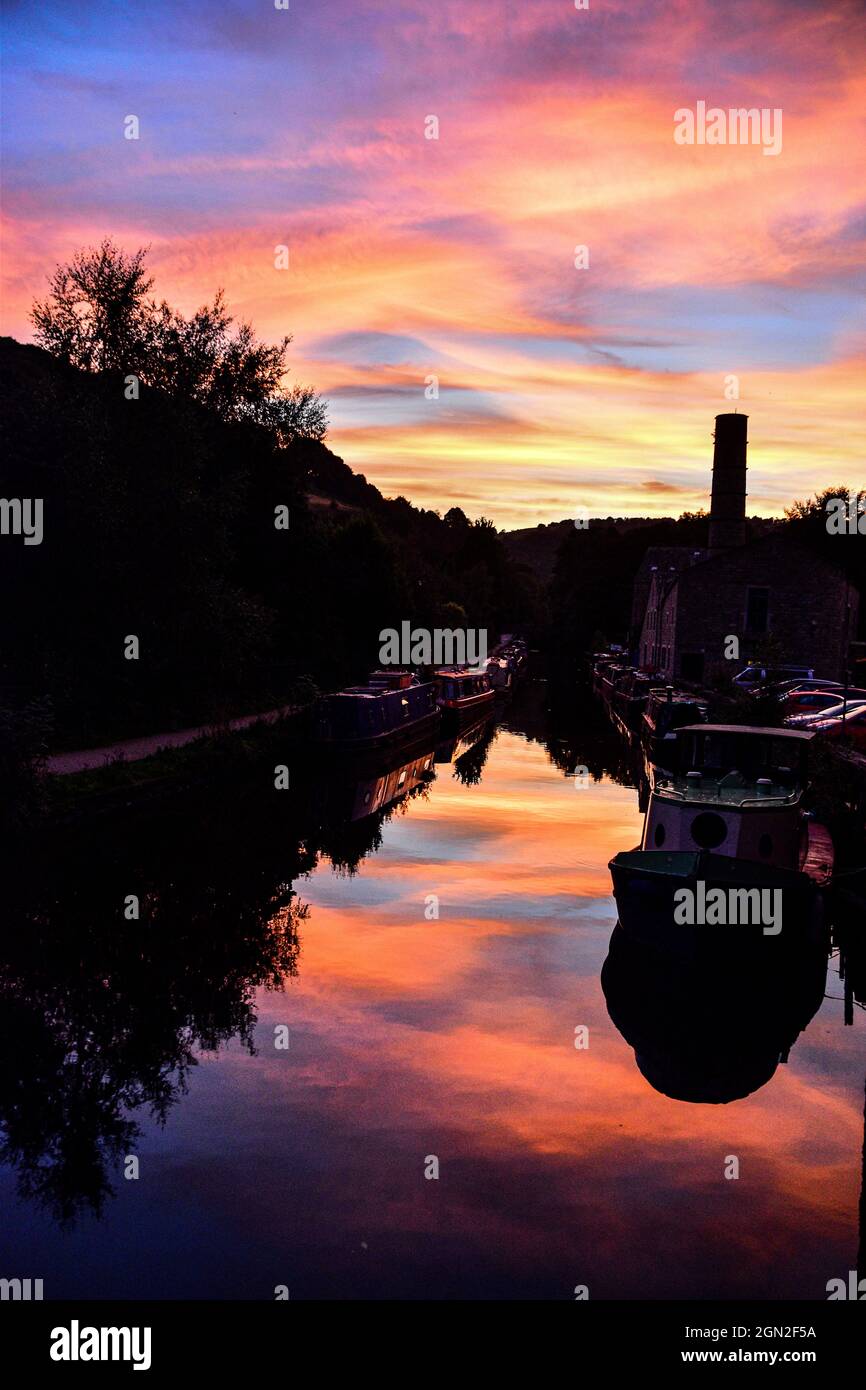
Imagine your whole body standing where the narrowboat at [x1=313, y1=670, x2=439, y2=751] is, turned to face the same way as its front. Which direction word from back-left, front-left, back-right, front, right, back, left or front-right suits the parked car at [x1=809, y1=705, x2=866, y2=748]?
left

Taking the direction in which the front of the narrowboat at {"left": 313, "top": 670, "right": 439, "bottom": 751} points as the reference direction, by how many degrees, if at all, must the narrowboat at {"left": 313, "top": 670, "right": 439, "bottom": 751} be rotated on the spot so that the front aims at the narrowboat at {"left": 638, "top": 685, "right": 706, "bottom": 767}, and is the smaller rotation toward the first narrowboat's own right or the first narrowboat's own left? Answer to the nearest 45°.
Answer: approximately 135° to the first narrowboat's own left

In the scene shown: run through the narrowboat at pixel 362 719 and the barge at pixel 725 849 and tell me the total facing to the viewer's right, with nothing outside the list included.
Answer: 0

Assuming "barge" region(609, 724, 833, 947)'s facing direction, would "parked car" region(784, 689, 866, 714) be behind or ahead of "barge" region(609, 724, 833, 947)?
behind

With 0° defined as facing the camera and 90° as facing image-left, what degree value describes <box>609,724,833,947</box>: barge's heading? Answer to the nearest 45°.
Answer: approximately 0°

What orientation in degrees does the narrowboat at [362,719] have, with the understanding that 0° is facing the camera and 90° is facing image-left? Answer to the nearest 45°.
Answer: approximately 45°

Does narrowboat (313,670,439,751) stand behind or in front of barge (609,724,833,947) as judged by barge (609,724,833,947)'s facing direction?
behind

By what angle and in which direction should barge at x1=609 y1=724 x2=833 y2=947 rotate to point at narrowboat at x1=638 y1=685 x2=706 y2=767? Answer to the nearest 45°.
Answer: approximately 180°

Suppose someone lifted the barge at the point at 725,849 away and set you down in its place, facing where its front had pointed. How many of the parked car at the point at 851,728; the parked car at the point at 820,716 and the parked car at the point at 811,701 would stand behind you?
3

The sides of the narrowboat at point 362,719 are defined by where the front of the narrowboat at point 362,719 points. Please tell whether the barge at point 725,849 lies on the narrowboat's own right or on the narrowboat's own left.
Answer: on the narrowboat's own left
